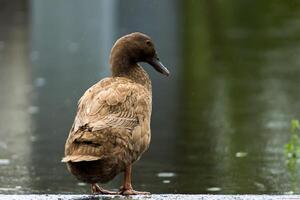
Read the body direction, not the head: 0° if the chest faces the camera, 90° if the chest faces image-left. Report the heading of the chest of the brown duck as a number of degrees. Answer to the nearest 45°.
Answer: approximately 225°
